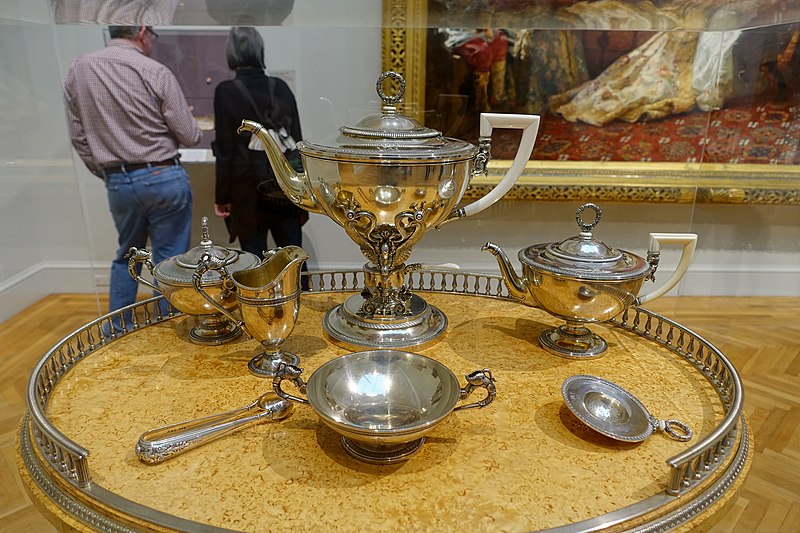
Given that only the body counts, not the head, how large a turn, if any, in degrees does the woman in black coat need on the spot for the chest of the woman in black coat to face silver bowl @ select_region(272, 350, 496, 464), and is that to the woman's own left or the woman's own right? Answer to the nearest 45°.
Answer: approximately 180°

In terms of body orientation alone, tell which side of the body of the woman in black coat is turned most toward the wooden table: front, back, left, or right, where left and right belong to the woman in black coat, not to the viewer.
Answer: back

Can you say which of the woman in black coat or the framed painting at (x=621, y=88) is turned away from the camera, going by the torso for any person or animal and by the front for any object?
the woman in black coat

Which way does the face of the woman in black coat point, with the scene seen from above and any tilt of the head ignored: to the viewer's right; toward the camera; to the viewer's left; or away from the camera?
away from the camera

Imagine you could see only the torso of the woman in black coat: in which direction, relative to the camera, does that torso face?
away from the camera

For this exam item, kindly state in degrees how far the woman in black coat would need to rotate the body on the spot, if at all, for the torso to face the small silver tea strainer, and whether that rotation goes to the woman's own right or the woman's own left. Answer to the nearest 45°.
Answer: approximately 180°

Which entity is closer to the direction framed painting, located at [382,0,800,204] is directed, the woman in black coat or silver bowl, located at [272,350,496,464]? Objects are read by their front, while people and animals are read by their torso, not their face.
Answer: the silver bowl

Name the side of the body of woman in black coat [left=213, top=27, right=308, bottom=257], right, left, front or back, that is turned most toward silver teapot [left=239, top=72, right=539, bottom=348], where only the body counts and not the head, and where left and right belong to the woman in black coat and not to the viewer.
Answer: back

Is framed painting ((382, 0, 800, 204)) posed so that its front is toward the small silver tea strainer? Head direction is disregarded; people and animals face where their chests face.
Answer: yes

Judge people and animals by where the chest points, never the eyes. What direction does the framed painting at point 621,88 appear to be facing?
toward the camera
